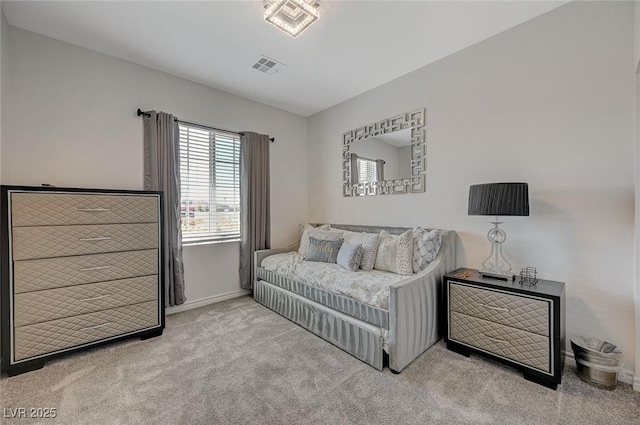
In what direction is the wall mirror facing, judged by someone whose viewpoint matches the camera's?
facing the viewer and to the left of the viewer

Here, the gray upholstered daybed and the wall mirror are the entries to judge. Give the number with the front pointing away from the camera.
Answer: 0

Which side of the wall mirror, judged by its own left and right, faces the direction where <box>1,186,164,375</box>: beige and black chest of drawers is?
front

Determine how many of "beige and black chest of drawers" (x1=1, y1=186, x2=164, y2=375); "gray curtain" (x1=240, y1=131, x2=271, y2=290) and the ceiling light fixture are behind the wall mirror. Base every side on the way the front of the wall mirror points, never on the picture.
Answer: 0

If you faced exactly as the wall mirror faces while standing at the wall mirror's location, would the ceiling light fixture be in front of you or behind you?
in front

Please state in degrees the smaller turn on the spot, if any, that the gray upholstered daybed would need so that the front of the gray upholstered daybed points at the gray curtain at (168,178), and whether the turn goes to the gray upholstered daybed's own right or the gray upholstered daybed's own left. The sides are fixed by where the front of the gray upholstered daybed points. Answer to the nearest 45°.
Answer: approximately 45° to the gray upholstered daybed's own right

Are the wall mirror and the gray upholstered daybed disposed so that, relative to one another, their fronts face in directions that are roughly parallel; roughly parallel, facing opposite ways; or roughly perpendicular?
roughly parallel

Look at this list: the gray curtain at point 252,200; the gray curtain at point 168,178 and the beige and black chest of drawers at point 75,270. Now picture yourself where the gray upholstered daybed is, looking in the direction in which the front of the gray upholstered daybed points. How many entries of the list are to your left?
0

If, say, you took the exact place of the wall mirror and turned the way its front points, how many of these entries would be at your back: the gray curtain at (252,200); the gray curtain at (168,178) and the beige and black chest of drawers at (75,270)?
0

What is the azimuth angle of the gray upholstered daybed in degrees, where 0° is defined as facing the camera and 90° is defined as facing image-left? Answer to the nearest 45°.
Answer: approximately 45°
